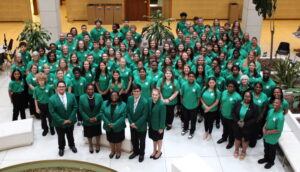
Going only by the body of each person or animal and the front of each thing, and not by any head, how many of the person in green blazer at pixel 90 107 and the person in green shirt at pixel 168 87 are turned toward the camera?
2

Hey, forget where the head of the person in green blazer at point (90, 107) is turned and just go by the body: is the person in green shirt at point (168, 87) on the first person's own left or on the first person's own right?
on the first person's own left

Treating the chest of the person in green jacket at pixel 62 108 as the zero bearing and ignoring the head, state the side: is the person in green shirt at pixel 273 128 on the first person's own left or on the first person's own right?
on the first person's own left

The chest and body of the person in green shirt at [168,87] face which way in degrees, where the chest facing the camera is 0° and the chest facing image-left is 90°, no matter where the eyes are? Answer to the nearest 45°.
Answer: approximately 0°

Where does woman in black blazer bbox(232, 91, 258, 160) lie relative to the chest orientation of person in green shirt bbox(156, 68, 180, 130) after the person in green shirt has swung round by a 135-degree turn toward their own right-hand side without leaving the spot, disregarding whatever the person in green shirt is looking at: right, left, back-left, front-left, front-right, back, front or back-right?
back

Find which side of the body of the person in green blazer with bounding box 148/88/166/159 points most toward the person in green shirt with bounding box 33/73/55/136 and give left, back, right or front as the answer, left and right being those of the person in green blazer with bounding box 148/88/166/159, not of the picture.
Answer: right

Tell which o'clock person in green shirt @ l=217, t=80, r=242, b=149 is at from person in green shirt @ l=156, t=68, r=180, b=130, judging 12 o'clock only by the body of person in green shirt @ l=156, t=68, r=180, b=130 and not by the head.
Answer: person in green shirt @ l=217, t=80, r=242, b=149 is roughly at 10 o'clock from person in green shirt @ l=156, t=68, r=180, b=130.

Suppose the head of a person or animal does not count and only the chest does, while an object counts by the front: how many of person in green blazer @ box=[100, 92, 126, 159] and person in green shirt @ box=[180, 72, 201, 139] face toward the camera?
2

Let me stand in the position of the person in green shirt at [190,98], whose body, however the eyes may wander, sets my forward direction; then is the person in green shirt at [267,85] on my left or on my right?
on my left

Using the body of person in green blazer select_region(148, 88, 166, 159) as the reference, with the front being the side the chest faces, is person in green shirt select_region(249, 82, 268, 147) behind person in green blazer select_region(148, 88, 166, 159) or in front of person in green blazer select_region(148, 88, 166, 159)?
behind

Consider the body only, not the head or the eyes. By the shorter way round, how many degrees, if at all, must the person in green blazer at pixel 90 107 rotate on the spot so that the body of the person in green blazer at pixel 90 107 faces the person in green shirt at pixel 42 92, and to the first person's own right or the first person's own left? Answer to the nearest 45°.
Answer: approximately 135° to the first person's own right

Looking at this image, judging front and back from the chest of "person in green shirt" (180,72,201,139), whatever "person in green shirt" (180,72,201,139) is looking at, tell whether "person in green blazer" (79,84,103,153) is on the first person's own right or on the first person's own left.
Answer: on the first person's own right

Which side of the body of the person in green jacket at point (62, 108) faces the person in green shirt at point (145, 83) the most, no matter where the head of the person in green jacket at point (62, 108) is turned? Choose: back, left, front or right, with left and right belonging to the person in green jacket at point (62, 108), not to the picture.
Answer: left
